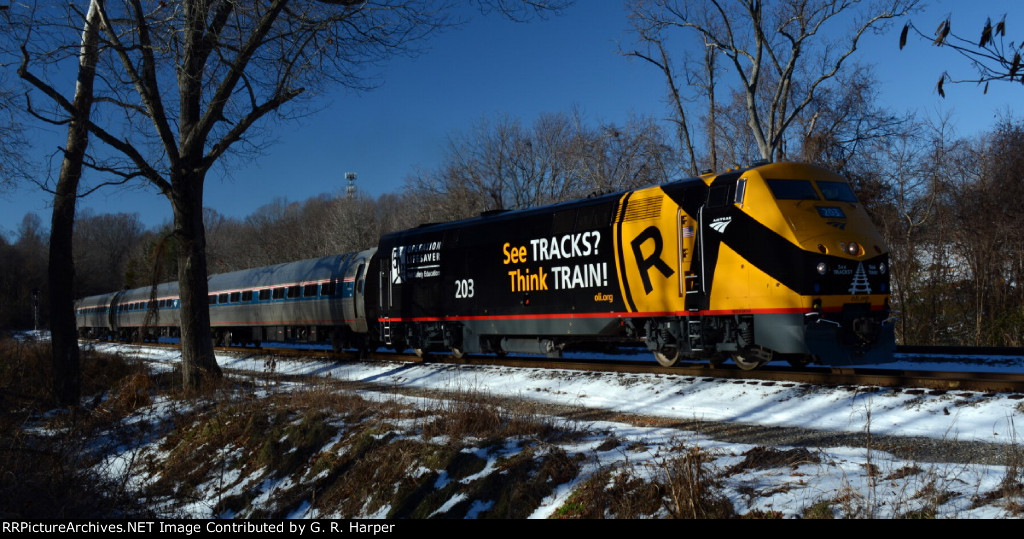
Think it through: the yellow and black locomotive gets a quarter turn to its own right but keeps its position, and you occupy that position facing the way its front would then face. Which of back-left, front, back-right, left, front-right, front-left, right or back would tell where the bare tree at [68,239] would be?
front-right

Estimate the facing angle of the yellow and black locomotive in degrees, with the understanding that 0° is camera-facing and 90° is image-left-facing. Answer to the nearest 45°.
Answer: approximately 315°
